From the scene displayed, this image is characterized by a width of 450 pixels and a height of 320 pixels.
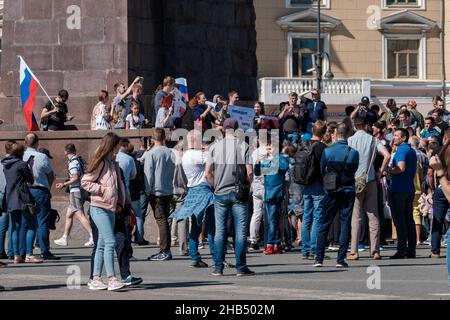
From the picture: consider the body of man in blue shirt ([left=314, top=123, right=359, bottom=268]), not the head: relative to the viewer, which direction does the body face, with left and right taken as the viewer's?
facing away from the viewer

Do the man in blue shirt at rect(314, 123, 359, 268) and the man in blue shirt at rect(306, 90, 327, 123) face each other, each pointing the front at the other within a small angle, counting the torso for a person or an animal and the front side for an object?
yes

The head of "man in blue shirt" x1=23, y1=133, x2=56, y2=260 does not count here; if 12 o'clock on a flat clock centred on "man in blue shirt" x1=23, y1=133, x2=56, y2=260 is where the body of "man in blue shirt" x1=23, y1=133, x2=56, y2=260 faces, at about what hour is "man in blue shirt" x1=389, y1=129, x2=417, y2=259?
"man in blue shirt" x1=389, y1=129, x2=417, y2=259 is roughly at 2 o'clock from "man in blue shirt" x1=23, y1=133, x2=56, y2=260.

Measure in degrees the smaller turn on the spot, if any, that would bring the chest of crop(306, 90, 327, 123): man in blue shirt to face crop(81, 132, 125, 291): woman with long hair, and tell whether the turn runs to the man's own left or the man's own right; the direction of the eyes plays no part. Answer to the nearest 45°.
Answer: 0° — they already face them

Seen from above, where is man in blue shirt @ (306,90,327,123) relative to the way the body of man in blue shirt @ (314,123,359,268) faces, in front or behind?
in front

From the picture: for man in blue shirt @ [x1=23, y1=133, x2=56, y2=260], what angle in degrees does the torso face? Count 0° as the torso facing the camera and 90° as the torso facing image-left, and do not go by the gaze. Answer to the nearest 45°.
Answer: approximately 225°

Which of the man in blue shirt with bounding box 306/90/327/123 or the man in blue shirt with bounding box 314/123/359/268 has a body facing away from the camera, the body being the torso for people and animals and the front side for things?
the man in blue shirt with bounding box 314/123/359/268
